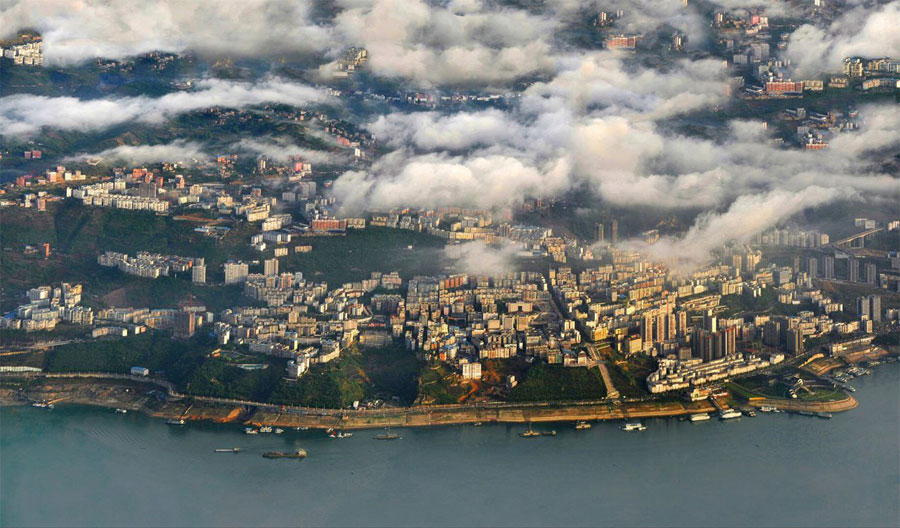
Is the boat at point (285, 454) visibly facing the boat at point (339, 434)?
no

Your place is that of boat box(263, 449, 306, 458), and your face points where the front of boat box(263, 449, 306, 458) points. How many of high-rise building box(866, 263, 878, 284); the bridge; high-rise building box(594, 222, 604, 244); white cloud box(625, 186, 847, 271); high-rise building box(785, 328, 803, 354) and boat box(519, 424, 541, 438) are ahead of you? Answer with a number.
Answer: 0

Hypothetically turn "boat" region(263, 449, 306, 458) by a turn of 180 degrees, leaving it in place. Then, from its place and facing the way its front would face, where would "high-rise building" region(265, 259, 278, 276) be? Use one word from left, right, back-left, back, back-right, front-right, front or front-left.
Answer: left

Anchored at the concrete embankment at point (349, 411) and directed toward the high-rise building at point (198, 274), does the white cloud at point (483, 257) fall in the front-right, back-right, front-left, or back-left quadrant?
front-right

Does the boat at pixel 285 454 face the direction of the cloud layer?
no

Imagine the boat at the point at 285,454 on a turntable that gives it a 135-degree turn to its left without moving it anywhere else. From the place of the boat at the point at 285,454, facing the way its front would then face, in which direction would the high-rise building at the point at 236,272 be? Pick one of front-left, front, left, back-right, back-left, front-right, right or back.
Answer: back-left

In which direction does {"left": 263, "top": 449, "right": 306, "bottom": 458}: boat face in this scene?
to the viewer's left

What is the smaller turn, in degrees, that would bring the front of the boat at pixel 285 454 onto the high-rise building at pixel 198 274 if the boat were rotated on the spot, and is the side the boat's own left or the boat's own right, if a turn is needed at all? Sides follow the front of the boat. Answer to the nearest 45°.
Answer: approximately 90° to the boat's own right

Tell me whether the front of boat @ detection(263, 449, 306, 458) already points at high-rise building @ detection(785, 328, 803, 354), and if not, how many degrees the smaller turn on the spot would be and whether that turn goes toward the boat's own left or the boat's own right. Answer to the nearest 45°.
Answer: approximately 180°

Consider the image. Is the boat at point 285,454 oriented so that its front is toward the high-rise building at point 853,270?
no

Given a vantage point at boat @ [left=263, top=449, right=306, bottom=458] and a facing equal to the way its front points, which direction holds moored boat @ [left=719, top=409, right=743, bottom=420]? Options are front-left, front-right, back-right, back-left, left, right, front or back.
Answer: back

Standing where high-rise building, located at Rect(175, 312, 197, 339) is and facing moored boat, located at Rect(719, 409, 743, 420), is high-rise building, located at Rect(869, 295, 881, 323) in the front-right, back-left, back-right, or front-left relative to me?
front-left
